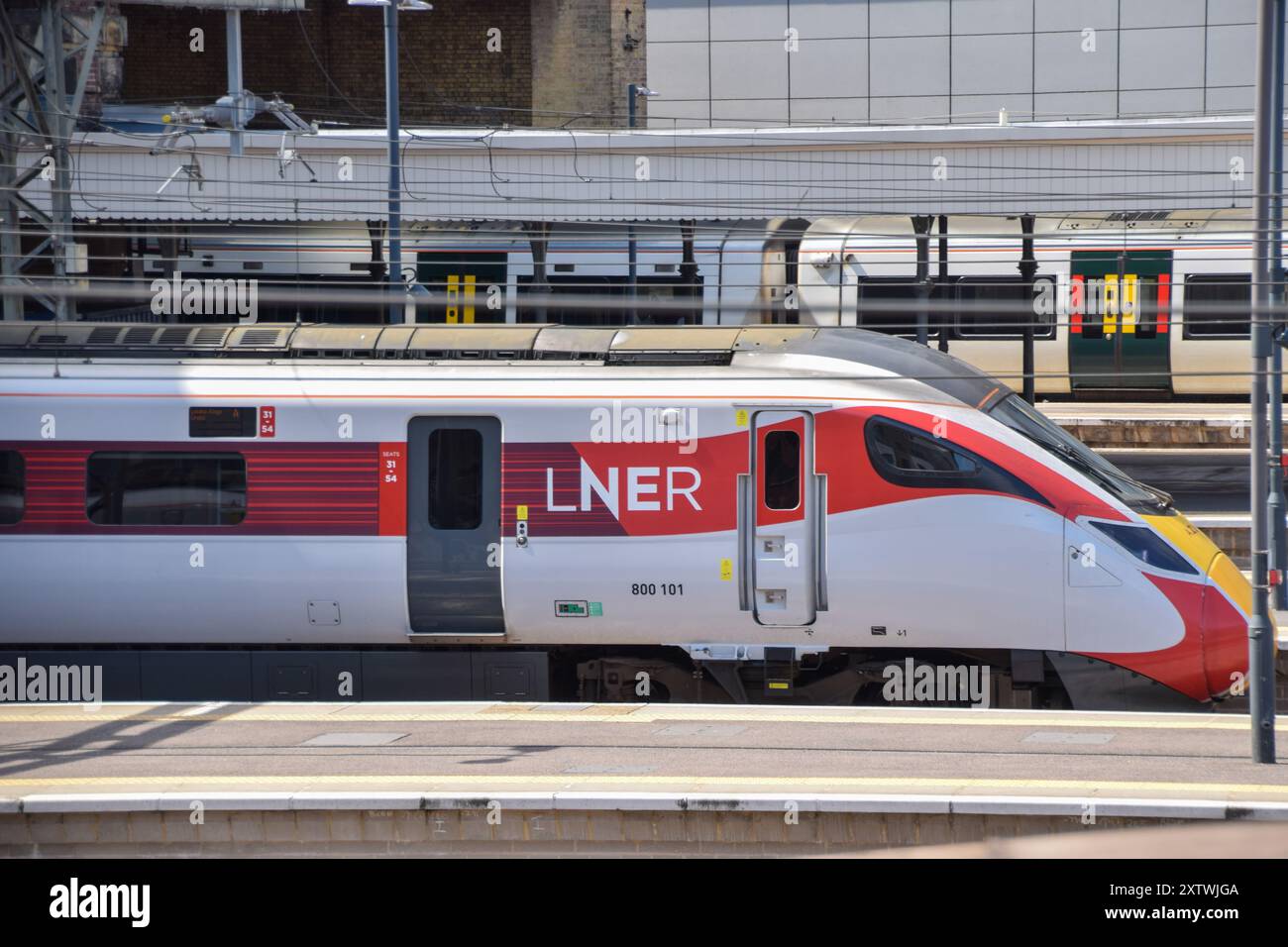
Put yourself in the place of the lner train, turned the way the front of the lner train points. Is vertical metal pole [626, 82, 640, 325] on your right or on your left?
on your left

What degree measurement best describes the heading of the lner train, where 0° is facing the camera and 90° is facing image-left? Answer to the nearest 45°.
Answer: approximately 270°

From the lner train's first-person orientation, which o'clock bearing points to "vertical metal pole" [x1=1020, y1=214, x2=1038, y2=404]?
The vertical metal pole is roughly at 10 o'clock from the lner train.

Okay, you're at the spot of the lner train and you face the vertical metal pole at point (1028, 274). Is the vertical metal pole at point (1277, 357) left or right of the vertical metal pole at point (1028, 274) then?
right

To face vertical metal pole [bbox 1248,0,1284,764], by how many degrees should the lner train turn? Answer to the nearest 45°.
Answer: approximately 45° to its right

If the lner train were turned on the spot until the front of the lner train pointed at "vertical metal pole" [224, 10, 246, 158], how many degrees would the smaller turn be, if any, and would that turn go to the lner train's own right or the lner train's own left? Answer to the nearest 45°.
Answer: approximately 135° to the lner train's own left

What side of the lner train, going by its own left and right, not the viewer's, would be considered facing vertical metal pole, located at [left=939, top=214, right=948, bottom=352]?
left

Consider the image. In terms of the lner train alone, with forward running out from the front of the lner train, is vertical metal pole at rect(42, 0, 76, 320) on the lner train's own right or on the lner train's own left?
on the lner train's own left

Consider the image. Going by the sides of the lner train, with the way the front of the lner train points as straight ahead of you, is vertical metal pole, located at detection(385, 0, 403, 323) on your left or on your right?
on your left
